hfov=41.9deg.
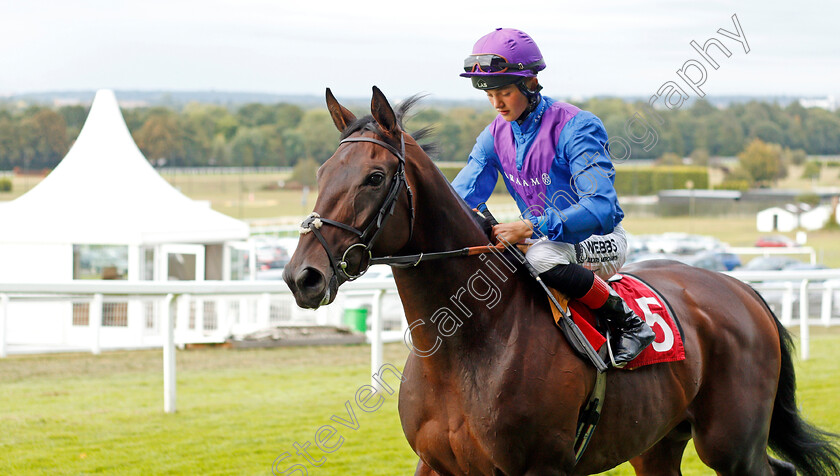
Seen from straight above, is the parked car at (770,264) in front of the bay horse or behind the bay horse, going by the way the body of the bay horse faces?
behind

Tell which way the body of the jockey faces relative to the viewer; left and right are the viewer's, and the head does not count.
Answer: facing the viewer and to the left of the viewer

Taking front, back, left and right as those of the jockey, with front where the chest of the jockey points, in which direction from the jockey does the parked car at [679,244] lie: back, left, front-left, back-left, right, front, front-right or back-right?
back-right

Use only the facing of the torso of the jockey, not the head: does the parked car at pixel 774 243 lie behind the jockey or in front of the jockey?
behind

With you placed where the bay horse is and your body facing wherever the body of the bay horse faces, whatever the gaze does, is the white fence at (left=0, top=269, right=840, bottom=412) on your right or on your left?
on your right

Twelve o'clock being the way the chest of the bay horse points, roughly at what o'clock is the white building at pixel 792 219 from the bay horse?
The white building is roughly at 5 o'clock from the bay horse.

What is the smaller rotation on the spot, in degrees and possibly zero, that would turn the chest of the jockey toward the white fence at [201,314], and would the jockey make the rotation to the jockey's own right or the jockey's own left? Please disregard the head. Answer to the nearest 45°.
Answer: approximately 90° to the jockey's own right

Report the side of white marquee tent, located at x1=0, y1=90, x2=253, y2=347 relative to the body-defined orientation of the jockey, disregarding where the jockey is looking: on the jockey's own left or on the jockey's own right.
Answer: on the jockey's own right

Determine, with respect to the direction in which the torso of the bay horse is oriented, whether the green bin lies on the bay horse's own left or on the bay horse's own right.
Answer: on the bay horse's own right

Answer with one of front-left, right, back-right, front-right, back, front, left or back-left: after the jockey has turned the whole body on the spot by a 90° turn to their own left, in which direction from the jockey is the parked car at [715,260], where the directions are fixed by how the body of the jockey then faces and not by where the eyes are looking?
back-left

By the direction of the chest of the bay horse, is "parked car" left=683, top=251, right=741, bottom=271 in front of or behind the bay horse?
behind

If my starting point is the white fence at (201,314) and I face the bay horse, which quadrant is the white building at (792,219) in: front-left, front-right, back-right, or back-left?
back-left
